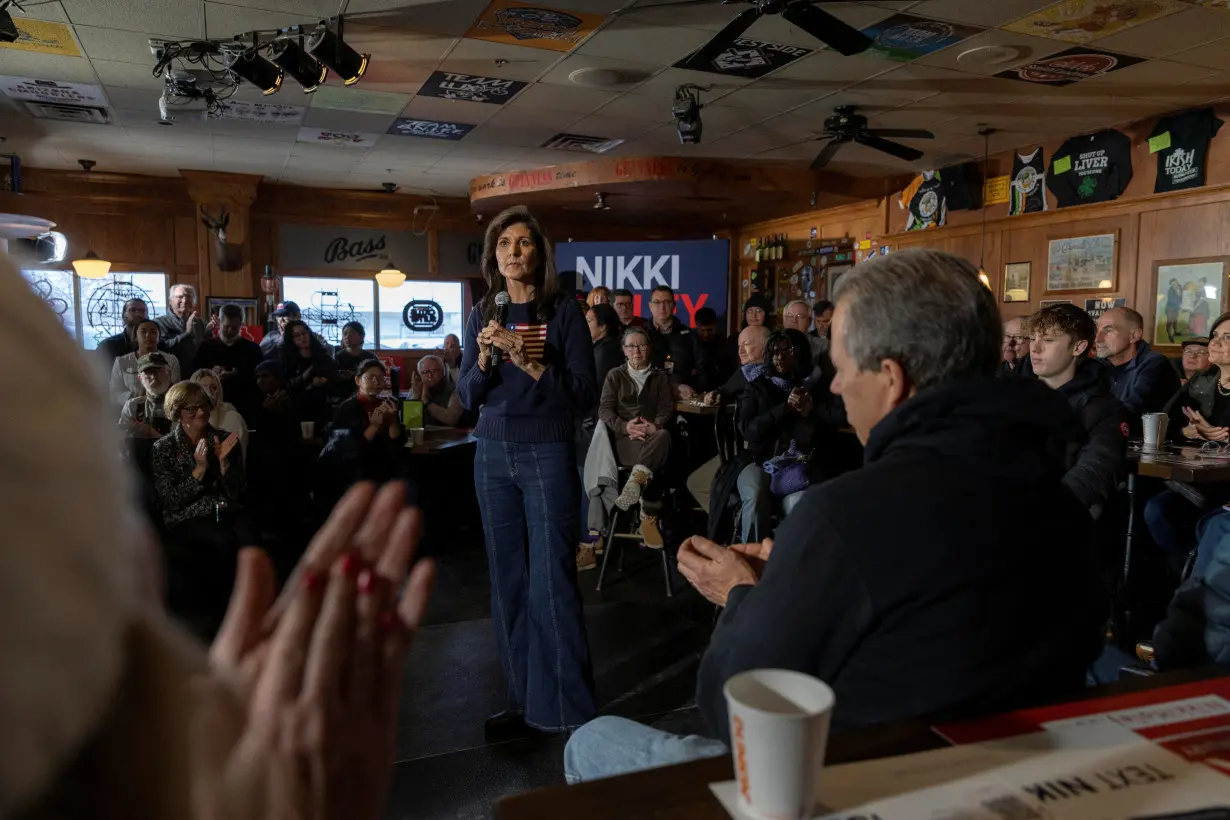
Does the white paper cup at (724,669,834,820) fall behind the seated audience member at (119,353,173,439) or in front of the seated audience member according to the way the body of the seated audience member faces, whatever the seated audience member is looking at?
in front

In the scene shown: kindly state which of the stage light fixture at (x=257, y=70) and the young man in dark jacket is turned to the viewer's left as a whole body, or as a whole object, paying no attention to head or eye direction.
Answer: the young man in dark jacket

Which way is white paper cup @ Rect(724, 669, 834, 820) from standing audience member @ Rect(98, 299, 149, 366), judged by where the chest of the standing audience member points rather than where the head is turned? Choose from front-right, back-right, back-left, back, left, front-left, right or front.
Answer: front-right

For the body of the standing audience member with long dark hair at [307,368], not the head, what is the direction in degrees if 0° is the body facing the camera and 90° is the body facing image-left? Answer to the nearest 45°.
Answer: approximately 315°

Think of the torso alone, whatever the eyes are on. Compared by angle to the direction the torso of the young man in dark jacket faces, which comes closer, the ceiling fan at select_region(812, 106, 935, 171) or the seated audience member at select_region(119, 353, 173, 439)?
the seated audience member

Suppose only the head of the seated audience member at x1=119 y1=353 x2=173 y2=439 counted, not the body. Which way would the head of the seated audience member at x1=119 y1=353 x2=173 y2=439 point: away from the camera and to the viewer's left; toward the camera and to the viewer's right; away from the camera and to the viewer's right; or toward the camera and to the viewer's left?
toward the camera and to the viewer's right

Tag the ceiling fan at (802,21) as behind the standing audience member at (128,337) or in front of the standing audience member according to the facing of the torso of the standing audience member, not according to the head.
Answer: in front

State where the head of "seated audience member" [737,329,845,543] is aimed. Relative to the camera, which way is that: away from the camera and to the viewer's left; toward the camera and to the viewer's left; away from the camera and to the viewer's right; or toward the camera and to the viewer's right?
toward the camera and to the viewer's left

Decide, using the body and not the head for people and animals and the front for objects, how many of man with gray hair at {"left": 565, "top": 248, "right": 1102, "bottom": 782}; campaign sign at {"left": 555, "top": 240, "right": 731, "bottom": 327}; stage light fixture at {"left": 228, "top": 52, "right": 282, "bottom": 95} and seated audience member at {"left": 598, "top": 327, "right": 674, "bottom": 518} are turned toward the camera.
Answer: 2

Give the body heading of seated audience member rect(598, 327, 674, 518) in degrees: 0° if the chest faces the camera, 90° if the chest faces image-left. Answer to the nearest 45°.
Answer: approximately 0°

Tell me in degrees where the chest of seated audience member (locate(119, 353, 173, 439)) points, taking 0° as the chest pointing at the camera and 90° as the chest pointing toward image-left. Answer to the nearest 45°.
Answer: approximately 315°

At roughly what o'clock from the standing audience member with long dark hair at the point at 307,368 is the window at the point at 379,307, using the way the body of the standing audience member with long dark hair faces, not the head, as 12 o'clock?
The window is roughly at 8 o'clock from the standing audience member with long dark hair.

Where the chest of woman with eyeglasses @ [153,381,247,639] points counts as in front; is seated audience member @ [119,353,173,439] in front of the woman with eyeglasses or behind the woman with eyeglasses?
behind

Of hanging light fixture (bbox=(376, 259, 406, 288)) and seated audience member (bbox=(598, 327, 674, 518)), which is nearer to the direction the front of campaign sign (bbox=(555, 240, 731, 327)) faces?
the seated audience member

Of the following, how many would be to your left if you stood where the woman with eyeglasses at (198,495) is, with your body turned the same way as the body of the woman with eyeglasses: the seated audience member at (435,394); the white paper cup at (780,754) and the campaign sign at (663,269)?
2
